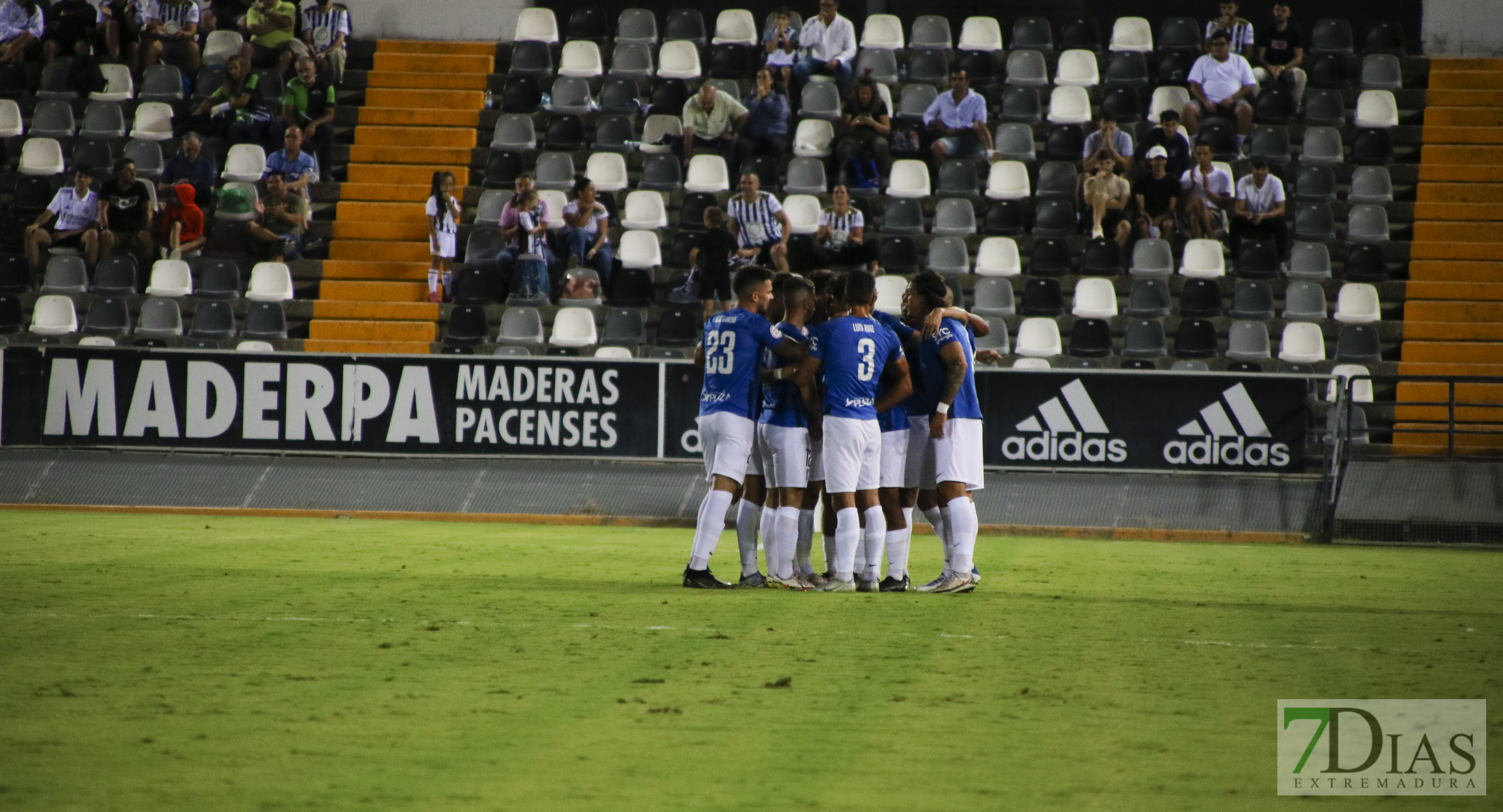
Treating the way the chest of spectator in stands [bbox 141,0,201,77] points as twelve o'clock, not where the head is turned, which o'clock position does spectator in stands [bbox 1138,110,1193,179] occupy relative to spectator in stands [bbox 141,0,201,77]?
spectator in stands [bbox 1138,110,1193,179] is roughly at 10 o'clock from spectator in stands [bbox 141,0,201,77].

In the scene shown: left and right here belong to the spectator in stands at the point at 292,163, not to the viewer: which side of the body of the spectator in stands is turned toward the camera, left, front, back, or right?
front

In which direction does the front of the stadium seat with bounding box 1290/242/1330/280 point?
toward the camera

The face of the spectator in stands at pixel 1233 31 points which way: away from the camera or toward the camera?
toward the camera

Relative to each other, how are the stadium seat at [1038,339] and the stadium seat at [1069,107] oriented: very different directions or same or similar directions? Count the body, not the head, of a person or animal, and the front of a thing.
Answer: same or similar directions

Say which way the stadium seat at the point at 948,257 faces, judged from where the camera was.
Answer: facing the viewer

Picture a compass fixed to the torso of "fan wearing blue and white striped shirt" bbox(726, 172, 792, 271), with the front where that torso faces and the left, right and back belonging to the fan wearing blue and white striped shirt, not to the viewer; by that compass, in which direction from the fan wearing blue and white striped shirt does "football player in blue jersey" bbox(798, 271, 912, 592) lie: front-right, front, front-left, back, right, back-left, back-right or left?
front

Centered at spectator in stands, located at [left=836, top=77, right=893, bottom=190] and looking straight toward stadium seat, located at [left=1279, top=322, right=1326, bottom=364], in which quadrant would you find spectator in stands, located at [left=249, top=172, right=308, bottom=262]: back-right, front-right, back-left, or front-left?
back-right

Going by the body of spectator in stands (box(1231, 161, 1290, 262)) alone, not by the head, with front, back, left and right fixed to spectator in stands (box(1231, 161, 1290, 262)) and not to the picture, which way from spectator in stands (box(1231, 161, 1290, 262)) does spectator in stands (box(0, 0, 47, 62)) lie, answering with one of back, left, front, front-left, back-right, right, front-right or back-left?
right

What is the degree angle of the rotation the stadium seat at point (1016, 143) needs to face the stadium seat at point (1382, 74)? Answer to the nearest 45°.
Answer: approximately 90° to its left

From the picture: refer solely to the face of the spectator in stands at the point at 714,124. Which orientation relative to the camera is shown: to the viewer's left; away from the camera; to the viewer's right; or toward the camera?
toward the camera

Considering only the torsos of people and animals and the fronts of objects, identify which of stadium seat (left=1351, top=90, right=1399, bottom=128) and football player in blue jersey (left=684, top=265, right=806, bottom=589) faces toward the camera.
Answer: the stadium seat

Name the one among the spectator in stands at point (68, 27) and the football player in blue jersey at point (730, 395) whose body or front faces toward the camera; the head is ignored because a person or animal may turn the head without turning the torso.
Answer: the spectator in stands

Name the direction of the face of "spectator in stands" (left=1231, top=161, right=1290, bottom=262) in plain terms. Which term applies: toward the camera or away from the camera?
toward the camera

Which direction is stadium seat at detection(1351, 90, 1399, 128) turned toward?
toward the camera
